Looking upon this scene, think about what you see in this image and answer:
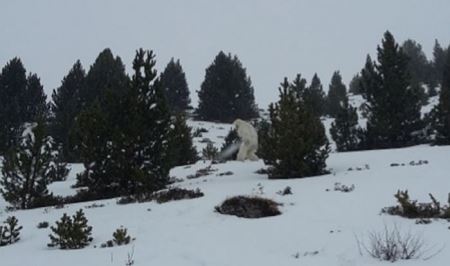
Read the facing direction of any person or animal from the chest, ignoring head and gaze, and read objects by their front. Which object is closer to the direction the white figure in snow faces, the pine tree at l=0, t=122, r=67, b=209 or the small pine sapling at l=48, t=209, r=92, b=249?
the pine tree

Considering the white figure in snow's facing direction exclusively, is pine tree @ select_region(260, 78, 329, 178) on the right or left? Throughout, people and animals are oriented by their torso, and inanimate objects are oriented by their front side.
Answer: on its left

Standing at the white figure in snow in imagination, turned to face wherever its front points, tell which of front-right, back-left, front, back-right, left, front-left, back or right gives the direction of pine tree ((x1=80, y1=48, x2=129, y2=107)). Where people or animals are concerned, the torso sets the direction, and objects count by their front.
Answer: front-right

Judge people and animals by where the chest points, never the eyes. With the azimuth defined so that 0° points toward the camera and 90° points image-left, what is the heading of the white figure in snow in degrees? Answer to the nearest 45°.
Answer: approximately 90°

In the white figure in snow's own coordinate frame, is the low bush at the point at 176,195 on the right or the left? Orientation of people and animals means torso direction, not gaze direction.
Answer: on its left

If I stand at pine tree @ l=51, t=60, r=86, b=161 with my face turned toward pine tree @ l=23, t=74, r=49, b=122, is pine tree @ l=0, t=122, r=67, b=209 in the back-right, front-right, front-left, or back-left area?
back-left

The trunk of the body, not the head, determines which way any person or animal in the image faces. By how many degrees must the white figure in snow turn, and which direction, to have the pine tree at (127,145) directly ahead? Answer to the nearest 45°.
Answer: approximately 45° to its left

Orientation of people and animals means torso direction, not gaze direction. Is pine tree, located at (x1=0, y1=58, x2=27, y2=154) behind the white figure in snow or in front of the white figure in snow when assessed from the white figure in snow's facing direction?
in front

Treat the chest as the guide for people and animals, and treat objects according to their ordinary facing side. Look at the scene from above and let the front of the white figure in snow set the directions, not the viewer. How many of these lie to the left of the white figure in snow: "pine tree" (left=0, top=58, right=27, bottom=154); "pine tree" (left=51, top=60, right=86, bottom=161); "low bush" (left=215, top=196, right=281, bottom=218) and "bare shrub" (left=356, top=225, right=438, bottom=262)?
2

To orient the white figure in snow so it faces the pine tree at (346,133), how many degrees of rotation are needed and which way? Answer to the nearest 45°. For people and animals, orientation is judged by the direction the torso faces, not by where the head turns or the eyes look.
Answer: approximately 135° to its right

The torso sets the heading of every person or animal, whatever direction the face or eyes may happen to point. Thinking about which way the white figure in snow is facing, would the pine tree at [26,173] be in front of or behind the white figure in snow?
in front

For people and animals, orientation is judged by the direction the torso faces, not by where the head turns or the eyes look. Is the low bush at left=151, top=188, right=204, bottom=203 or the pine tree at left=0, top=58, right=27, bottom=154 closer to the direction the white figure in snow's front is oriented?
the pine tree

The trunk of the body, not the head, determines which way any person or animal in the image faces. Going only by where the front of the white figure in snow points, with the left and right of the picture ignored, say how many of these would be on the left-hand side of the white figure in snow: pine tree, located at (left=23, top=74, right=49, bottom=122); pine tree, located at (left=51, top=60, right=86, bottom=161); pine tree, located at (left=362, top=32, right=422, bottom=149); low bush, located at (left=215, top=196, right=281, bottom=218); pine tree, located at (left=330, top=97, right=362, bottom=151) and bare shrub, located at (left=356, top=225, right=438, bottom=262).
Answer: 2
